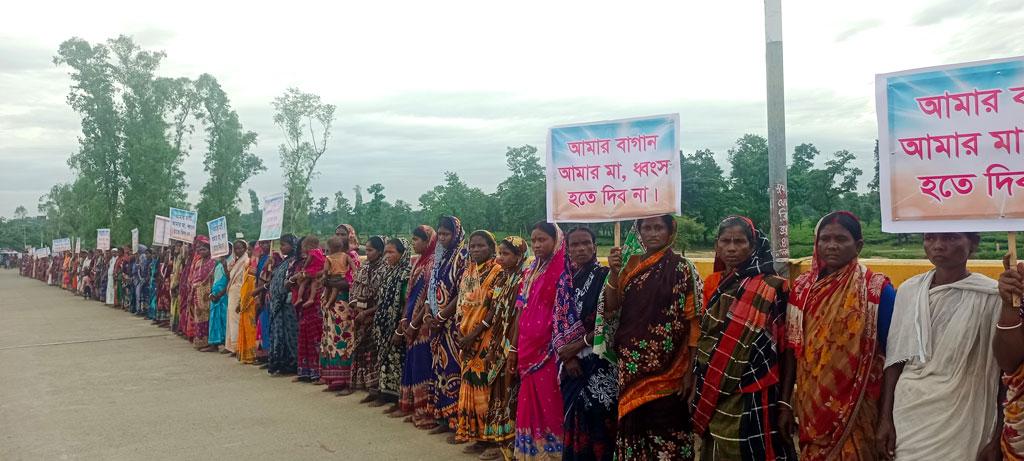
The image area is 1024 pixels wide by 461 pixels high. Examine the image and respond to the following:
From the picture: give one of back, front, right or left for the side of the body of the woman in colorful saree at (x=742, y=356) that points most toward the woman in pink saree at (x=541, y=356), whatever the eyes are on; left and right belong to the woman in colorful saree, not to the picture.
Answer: right

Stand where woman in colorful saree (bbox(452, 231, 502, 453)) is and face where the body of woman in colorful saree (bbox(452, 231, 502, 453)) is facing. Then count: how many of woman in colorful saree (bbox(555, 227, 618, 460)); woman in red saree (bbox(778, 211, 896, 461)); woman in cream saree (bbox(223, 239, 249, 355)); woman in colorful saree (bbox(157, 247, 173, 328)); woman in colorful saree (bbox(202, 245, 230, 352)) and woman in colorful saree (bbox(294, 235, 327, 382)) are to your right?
4

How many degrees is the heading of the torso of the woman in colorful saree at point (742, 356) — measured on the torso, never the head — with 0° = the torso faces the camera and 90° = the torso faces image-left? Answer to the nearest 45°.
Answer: approximately 45°

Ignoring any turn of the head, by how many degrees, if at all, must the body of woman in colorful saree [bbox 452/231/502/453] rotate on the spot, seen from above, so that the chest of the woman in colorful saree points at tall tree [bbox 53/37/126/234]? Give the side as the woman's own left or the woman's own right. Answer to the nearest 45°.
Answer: approximately 90° to the woman's own right

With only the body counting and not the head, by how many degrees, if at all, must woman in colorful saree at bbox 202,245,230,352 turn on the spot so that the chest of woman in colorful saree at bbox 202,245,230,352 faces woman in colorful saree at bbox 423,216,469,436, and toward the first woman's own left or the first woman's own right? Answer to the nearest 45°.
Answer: approximately 90° to the first woman's own left

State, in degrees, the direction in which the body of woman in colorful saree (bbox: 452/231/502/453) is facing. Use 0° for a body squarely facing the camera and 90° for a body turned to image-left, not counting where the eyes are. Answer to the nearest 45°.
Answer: approximately 45°

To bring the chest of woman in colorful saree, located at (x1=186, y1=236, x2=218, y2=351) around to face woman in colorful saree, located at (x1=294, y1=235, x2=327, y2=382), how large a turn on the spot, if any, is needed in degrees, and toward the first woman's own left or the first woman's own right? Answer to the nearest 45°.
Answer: approximately 45° to the first woman's own left

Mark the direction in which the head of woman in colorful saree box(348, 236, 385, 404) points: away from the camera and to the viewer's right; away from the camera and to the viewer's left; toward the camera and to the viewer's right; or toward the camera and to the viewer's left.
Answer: toward the camera and to the viewer's left

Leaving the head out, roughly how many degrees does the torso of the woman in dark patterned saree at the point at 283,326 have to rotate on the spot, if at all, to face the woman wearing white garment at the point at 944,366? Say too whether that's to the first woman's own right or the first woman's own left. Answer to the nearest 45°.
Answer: approximately 45° to the first woman's own left

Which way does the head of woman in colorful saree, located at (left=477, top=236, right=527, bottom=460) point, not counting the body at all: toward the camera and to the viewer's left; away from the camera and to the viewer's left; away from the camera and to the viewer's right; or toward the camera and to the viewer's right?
toward the camera and to the viewer's left

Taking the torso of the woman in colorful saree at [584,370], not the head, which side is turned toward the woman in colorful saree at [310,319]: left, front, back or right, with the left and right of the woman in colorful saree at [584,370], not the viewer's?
right
